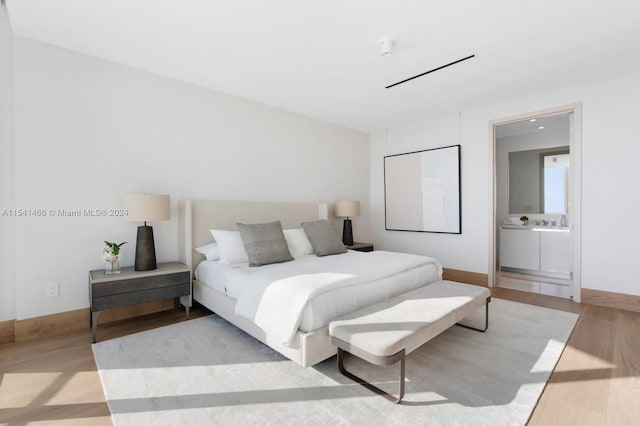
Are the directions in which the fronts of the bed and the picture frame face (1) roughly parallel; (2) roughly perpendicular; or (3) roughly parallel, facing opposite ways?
roughly perpendicular

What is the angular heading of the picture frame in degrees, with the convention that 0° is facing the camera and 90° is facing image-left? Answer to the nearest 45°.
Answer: approximately 45°

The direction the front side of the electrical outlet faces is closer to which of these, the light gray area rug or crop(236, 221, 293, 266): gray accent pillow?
the light gray area rug

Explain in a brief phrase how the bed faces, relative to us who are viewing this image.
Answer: facing the viewer and to the right of the viewer

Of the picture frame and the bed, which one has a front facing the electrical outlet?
the picture frame

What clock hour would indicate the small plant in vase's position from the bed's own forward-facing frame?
The small plant in vase is roughly at 5 o'clock from the bed.

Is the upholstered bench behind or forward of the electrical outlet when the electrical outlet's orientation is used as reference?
forward

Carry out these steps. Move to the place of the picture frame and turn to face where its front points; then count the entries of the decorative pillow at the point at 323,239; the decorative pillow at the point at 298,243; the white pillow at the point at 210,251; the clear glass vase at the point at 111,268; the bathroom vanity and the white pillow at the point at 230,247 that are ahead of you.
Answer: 5

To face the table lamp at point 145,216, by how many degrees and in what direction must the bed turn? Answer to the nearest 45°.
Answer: approximately 135° to its right

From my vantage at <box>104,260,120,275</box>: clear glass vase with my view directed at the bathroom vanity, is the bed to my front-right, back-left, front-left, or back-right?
front-right

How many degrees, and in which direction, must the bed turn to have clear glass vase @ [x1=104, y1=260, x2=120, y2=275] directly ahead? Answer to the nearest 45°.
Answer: approximately 135° to its right

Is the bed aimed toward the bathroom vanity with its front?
no

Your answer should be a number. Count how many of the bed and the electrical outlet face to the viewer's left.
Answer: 0

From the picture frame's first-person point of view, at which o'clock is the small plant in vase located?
The small plant in vase is roughly at 12 o'clock from the picture frame.

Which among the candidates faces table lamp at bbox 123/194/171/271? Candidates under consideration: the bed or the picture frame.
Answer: the picture frame

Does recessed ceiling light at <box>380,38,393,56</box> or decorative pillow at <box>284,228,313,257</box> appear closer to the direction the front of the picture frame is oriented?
the decorative pillow

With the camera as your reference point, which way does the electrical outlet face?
facing the viewer

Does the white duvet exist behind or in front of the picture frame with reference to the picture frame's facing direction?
in front

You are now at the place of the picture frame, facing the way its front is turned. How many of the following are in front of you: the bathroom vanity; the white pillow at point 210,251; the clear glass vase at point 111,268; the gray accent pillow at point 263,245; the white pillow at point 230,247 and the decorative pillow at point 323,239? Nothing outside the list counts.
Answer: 5

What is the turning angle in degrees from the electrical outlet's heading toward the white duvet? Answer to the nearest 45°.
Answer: approximately 45° to its left
